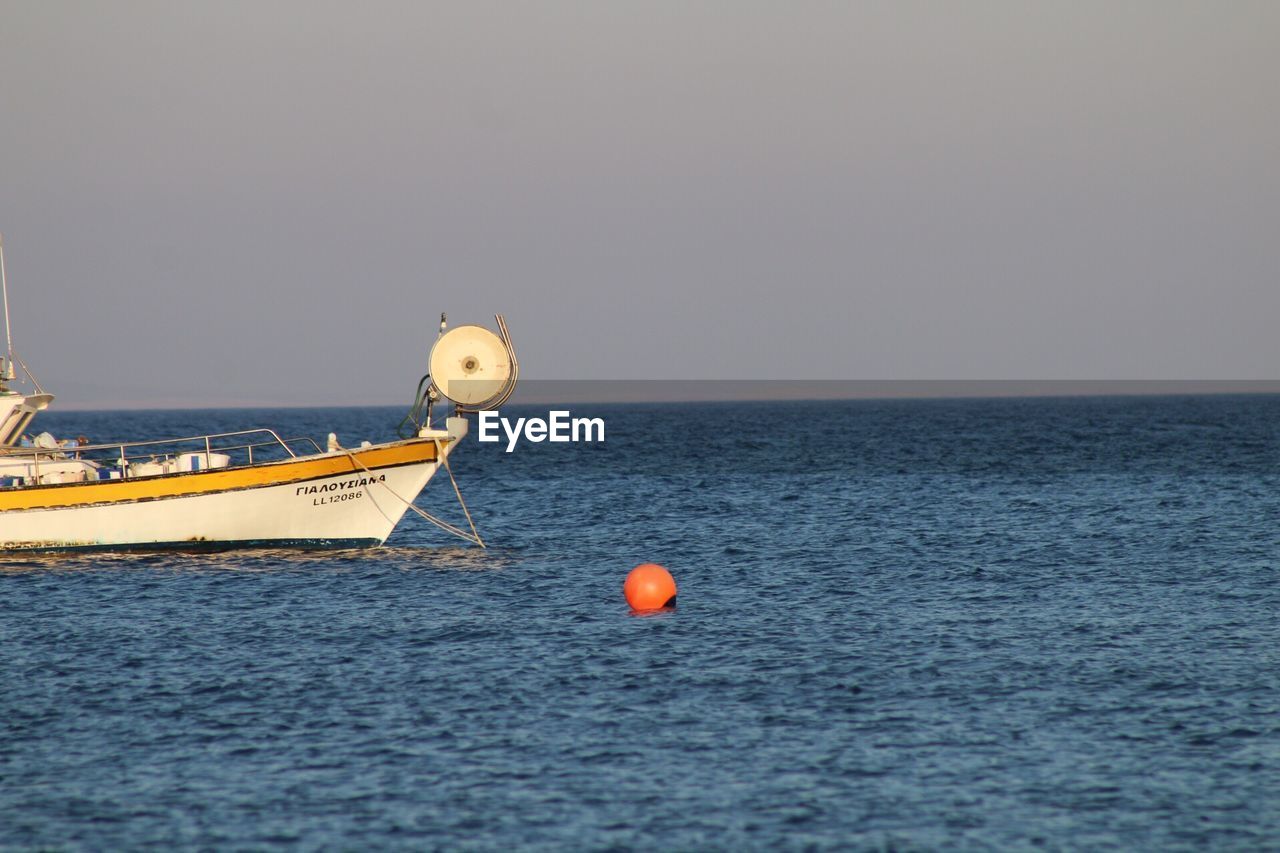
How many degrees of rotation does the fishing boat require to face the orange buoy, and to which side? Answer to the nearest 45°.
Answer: approximately 45° to its right

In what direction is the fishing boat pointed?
to the viewer's right
